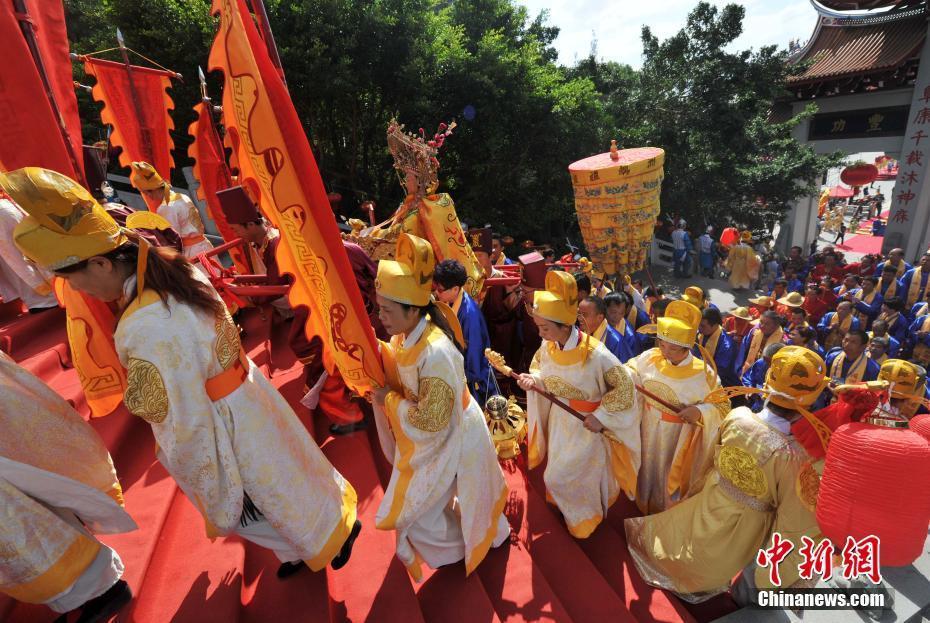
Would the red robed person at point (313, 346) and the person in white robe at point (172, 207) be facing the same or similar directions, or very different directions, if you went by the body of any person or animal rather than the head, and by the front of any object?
same or similar directions

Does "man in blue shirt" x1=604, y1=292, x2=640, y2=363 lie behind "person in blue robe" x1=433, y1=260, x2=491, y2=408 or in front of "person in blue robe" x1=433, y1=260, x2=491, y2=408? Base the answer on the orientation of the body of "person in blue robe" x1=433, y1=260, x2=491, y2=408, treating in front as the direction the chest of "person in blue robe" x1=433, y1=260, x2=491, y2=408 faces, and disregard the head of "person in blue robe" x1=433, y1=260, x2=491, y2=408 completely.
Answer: behind

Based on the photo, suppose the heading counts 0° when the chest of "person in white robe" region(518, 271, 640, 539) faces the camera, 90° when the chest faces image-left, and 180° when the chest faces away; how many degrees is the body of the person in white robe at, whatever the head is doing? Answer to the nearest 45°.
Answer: approximately 45°

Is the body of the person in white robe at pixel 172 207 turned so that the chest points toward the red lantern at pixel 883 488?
no

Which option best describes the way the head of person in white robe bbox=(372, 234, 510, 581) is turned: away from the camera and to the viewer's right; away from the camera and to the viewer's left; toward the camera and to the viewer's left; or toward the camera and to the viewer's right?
toward the camera and to the viewer's left

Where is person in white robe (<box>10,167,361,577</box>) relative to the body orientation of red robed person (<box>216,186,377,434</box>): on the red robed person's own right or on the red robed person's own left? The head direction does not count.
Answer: on the red robed person's own left

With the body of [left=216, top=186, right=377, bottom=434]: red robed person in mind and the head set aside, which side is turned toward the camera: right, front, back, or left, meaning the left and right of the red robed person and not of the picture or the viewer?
left

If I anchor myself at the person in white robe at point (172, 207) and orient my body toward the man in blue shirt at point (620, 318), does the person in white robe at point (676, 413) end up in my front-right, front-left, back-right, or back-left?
front-right

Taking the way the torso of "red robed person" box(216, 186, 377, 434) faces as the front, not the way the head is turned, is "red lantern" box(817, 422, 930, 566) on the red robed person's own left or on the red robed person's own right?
on the red robed person's own left

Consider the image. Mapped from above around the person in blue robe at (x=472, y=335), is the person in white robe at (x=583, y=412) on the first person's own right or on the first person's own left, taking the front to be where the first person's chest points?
on the first person's own left

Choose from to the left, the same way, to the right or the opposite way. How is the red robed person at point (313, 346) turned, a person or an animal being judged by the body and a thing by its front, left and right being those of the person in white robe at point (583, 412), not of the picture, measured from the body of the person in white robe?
the same way

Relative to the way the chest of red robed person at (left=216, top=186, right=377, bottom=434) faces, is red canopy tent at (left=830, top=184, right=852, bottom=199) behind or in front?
behind

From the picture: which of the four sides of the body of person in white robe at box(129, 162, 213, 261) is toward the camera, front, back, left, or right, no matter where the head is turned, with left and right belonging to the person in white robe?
left

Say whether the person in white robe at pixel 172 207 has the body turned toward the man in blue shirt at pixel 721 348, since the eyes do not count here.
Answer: no

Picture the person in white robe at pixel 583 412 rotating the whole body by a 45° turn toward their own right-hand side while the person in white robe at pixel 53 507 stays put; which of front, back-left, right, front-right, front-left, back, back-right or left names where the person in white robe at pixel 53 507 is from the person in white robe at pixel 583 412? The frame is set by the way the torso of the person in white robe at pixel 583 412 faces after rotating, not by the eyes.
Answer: front-left

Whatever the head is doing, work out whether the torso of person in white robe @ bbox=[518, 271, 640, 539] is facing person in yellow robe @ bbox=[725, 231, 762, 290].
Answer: no

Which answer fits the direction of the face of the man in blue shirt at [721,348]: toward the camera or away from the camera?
toward the camera

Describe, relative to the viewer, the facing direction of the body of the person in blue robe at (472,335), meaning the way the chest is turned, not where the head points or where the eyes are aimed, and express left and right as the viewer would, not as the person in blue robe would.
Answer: facing to the left of the viewer
